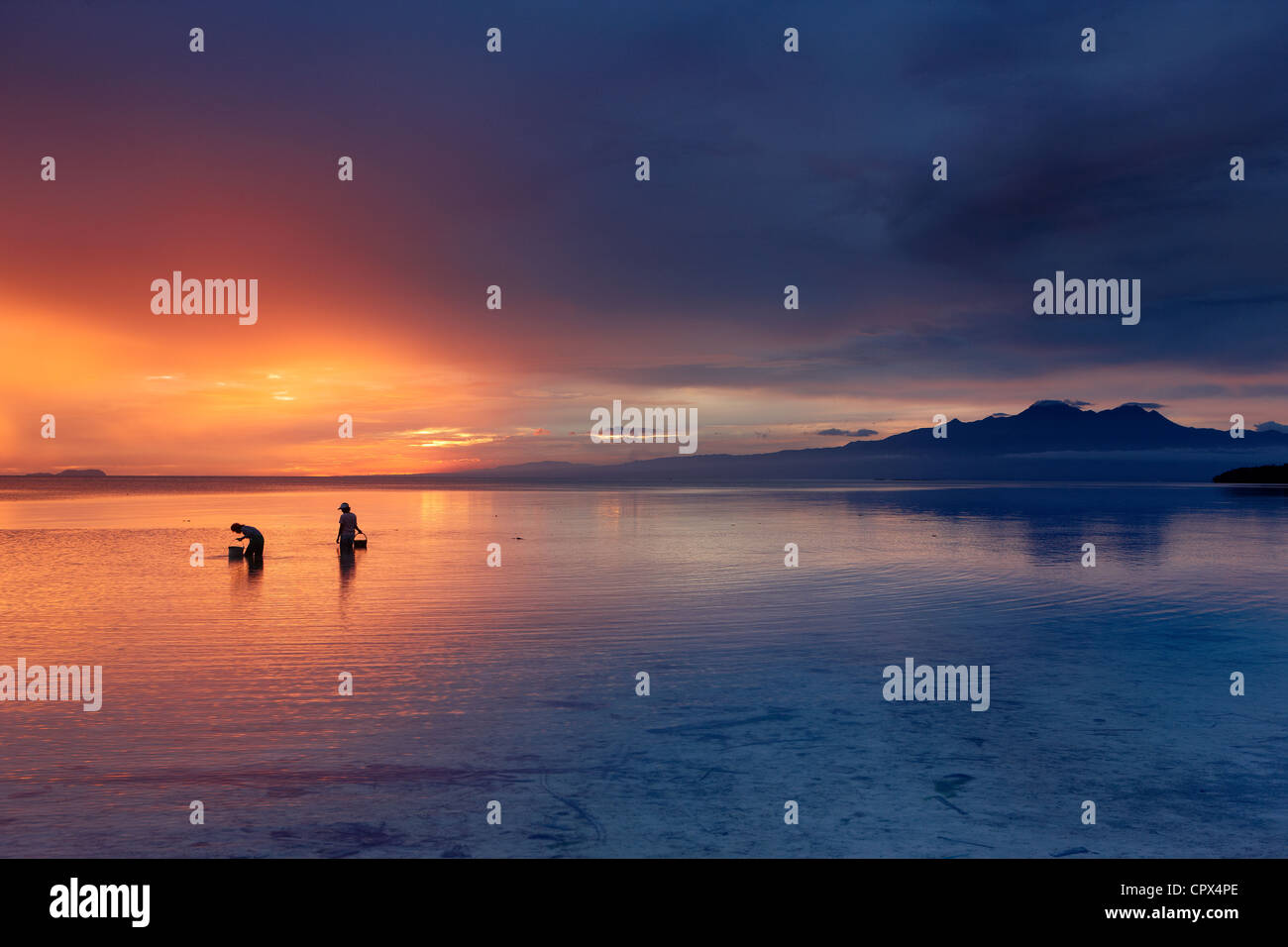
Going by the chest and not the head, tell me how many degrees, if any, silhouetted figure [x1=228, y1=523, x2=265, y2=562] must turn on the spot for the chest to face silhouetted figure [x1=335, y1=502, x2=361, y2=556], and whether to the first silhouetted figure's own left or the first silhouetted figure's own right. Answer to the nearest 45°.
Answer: approximately 135° to the first silhouetted figure's own right

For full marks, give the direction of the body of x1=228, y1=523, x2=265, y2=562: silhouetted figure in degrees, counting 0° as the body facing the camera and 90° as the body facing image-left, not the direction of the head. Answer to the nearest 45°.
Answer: approximately 90°
